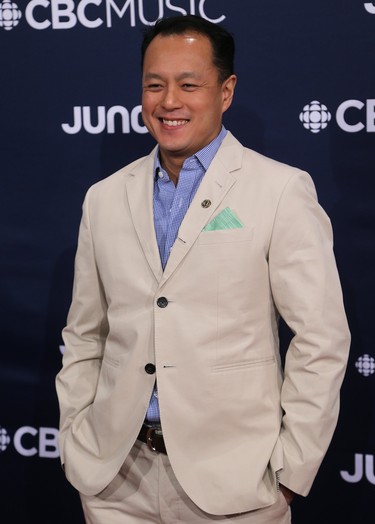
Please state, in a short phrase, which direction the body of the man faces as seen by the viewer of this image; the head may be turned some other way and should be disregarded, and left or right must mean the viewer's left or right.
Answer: facing the viewer and to the left of the viewer
